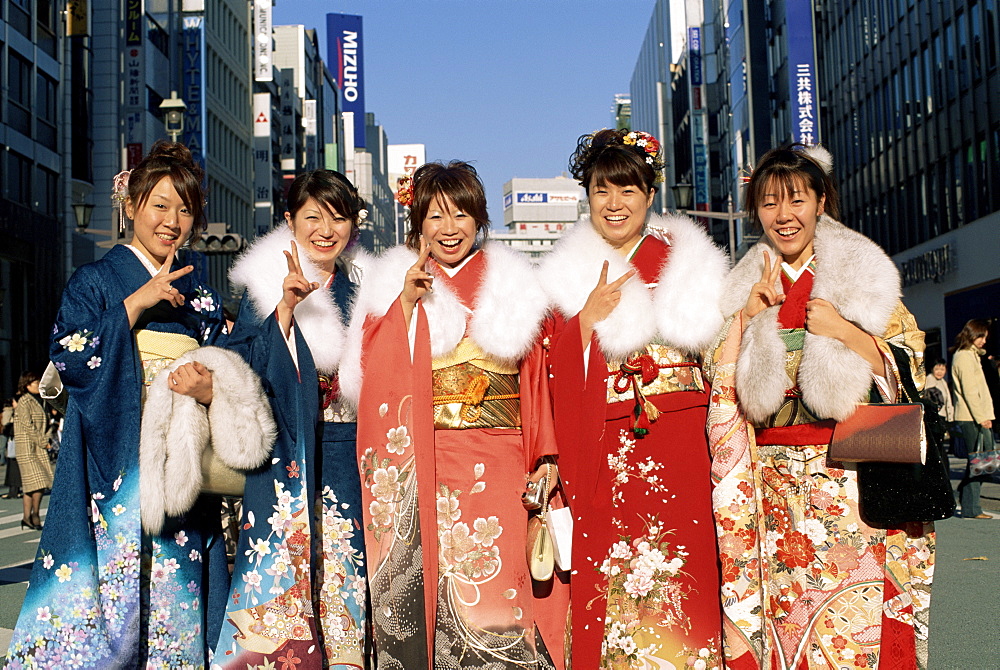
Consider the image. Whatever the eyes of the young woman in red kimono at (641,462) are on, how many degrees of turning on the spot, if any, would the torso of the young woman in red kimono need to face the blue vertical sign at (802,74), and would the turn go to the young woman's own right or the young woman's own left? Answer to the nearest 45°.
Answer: approximately 180°

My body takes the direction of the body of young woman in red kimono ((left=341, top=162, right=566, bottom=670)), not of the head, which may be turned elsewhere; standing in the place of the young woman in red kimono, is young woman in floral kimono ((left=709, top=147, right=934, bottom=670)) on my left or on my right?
on my left

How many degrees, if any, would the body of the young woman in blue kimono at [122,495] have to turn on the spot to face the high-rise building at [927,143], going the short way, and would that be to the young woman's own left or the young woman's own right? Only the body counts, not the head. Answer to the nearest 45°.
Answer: approximately 90° to the young woman's own left

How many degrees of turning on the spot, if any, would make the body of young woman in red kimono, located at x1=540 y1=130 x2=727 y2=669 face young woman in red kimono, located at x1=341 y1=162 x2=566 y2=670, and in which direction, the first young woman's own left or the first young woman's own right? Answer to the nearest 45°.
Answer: approximately 90° to the first young woman's own right

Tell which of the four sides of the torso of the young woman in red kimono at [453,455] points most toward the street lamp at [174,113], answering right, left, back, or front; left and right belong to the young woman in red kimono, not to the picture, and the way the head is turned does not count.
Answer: back

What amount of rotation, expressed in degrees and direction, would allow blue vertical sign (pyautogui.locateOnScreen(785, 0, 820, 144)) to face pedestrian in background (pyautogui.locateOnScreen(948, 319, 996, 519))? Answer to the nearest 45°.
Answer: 0° — it already faces them

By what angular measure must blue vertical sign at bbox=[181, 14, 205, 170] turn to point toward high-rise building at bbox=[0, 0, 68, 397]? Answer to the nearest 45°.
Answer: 0° — it already faces it

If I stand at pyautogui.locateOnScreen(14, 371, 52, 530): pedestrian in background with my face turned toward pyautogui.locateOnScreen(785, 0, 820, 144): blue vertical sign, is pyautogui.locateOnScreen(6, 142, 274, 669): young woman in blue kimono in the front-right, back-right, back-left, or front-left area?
back-right
